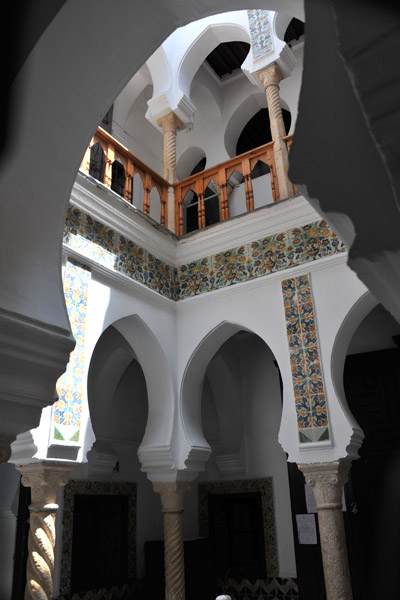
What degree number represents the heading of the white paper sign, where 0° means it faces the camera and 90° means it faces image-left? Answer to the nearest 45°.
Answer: approximately 0°
